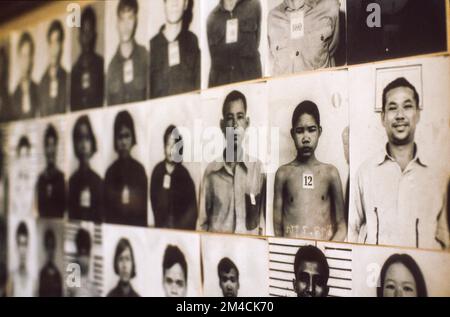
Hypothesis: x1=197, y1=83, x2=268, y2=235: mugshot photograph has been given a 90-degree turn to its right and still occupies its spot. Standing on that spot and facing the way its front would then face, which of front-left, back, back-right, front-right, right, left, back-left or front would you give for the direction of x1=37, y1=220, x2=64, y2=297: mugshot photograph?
front

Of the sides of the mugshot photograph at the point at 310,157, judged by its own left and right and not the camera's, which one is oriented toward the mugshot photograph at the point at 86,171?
right

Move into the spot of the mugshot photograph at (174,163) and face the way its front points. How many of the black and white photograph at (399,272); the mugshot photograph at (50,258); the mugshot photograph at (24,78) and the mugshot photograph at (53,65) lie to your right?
3

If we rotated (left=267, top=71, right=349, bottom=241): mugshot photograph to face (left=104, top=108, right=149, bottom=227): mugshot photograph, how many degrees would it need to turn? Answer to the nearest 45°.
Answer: approximately 90° to its right

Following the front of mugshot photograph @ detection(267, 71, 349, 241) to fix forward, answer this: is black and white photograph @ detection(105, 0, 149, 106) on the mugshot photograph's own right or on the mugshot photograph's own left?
on the mugshot photograph's own right
